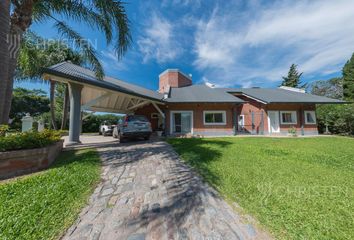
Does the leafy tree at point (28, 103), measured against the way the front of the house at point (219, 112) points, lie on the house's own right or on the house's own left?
on the house's own right

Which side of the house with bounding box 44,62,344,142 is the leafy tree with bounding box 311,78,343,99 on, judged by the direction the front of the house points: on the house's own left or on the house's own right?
on the house's own left

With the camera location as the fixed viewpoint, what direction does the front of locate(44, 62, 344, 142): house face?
facing the viewer

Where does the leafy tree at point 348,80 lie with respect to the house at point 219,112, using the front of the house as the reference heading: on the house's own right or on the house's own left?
on the house's own left

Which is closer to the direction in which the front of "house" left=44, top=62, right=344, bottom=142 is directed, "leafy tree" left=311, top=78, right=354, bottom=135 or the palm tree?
the palm tree

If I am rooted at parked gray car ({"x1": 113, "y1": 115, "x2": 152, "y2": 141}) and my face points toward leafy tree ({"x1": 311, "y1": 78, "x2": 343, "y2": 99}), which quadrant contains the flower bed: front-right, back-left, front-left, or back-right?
back-right

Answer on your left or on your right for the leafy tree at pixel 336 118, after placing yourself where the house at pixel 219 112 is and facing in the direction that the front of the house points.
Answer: on your left

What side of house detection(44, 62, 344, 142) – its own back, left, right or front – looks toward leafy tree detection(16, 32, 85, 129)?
right

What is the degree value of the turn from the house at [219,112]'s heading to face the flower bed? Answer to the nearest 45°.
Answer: approximately 45° to its right

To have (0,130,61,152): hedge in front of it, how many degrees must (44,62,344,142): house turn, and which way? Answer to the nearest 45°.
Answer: approximately 45° to its right

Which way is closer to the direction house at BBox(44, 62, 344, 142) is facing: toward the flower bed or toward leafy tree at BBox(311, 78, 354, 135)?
the flower bed

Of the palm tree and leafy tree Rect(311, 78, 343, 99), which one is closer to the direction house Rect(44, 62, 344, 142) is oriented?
the palm tree

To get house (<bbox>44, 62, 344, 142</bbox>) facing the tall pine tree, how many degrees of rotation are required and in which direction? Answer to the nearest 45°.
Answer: approximately 135° to its left
